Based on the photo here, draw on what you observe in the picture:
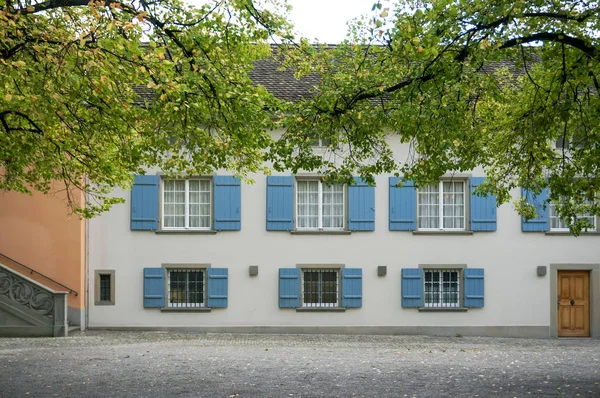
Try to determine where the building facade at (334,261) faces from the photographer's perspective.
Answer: facing the viewer

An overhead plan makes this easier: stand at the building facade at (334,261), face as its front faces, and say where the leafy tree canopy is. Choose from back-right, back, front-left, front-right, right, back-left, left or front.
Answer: front
